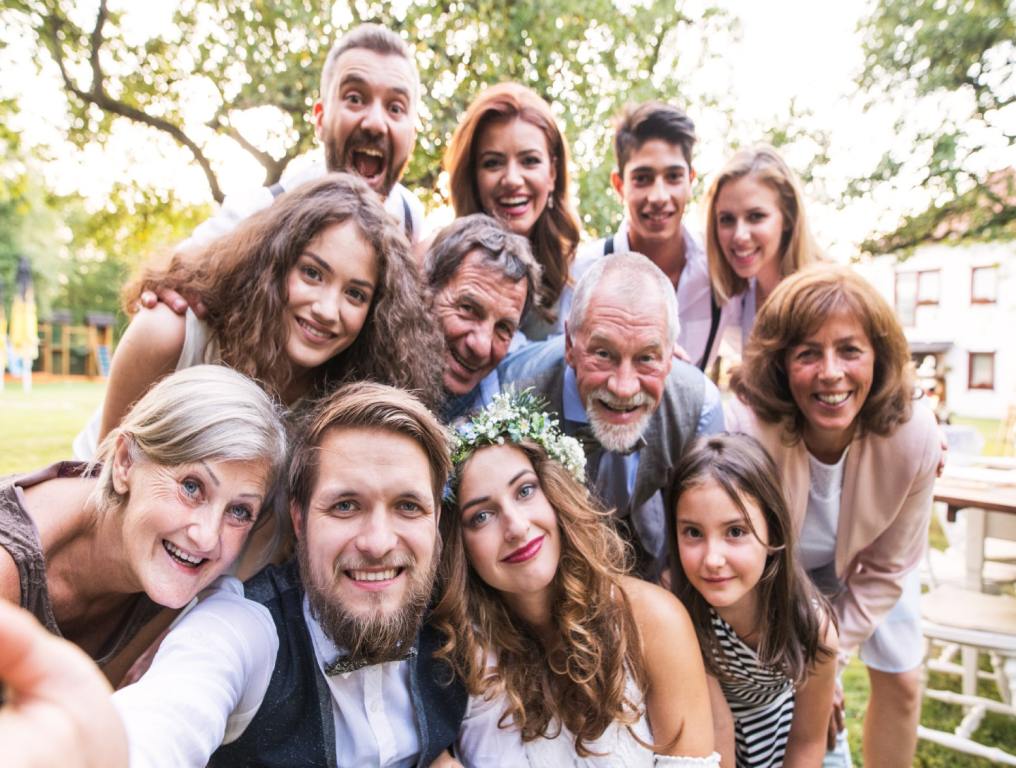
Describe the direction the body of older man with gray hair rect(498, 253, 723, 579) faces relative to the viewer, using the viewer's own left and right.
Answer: facing the viewer

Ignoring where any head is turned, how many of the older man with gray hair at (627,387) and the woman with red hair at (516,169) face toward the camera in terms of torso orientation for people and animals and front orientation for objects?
2

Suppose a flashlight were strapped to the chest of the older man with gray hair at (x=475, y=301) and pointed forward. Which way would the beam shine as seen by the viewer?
toward the camera

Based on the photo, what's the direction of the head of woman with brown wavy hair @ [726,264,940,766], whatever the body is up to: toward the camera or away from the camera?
toward the camera

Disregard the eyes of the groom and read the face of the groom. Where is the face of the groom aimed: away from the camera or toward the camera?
toward the camera

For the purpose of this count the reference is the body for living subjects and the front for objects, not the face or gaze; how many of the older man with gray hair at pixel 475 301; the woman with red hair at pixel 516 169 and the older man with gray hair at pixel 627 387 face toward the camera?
3

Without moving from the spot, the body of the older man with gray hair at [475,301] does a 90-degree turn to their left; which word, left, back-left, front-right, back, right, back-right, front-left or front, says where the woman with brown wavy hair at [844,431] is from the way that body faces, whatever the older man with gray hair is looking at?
front

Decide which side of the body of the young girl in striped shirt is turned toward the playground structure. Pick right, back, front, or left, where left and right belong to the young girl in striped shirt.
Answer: right

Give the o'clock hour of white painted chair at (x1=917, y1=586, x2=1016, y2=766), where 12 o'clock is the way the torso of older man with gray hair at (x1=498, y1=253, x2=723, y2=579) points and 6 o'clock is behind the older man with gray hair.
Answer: The white painted chair is roughly at 8 o'clock from the older man with gray hair.

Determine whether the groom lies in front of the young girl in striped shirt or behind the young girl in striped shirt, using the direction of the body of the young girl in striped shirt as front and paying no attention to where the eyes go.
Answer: in front

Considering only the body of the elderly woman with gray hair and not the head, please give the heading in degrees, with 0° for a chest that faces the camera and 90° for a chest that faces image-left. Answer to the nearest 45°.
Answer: approximately 315°

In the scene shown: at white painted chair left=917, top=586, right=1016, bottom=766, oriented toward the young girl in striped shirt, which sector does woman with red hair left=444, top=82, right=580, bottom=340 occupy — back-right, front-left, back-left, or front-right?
front-right

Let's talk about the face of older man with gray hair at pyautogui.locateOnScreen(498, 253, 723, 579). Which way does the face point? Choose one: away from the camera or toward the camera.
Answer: toward the camera
